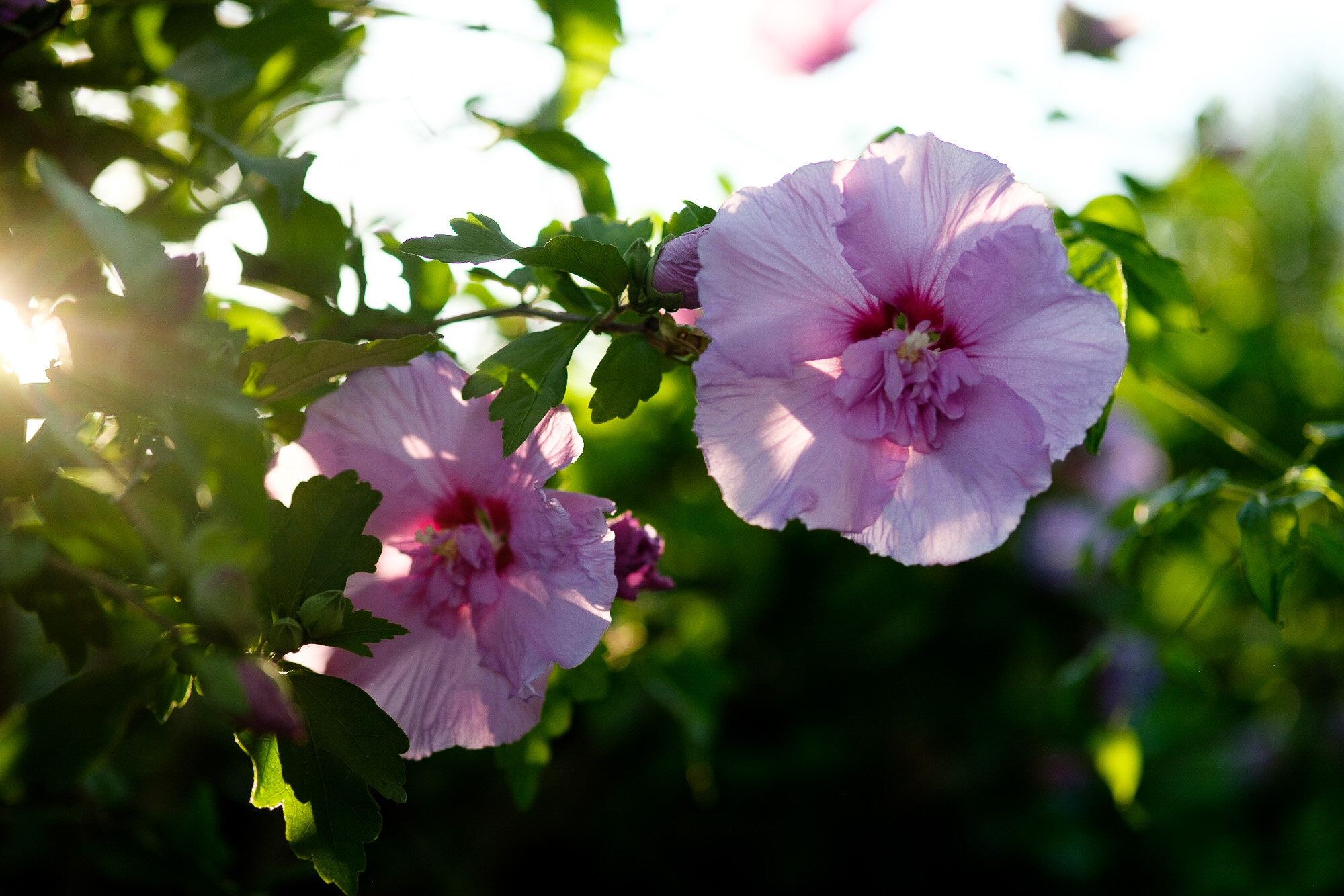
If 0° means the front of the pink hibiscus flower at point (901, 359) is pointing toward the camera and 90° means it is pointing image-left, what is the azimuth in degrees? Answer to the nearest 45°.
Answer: approximately 0°
